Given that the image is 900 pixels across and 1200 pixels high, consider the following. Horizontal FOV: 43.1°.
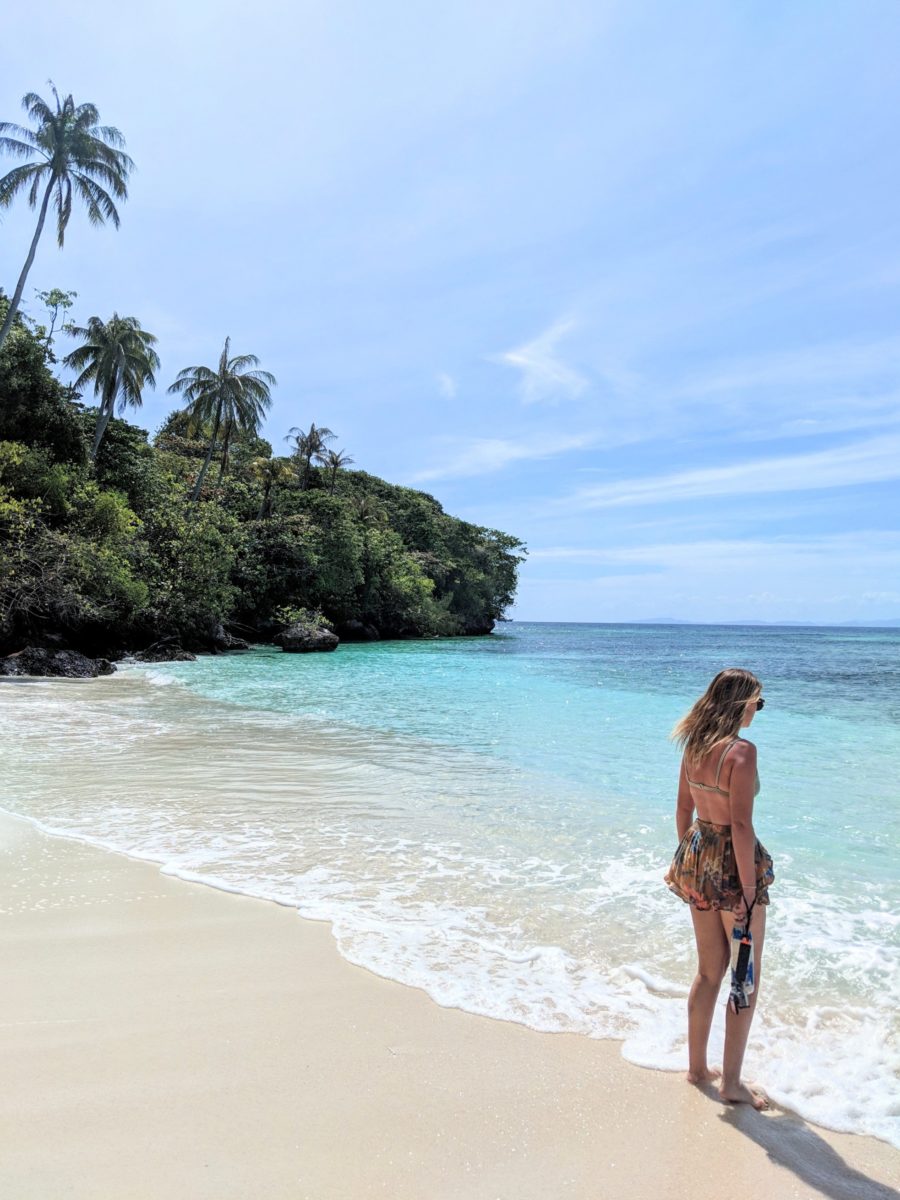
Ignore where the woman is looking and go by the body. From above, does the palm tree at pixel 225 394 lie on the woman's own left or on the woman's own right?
on the woman's own left

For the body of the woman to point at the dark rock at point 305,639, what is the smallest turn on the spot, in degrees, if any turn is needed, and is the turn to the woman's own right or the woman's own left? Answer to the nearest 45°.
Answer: approximately 90° to the woman's own left

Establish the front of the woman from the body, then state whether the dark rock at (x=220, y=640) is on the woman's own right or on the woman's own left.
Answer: on the woman's own left

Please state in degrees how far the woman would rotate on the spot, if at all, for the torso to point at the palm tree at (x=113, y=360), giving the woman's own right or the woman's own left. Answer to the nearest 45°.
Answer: approximately 90° to the woman's own left

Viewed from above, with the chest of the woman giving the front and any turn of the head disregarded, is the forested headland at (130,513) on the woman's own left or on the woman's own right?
on the woman's own left

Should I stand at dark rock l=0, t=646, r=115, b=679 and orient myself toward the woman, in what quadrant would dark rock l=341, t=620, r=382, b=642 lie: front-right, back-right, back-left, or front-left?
back-left

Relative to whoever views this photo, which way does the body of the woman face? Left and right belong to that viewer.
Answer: facing away from the viewer and to the right of the viewer
